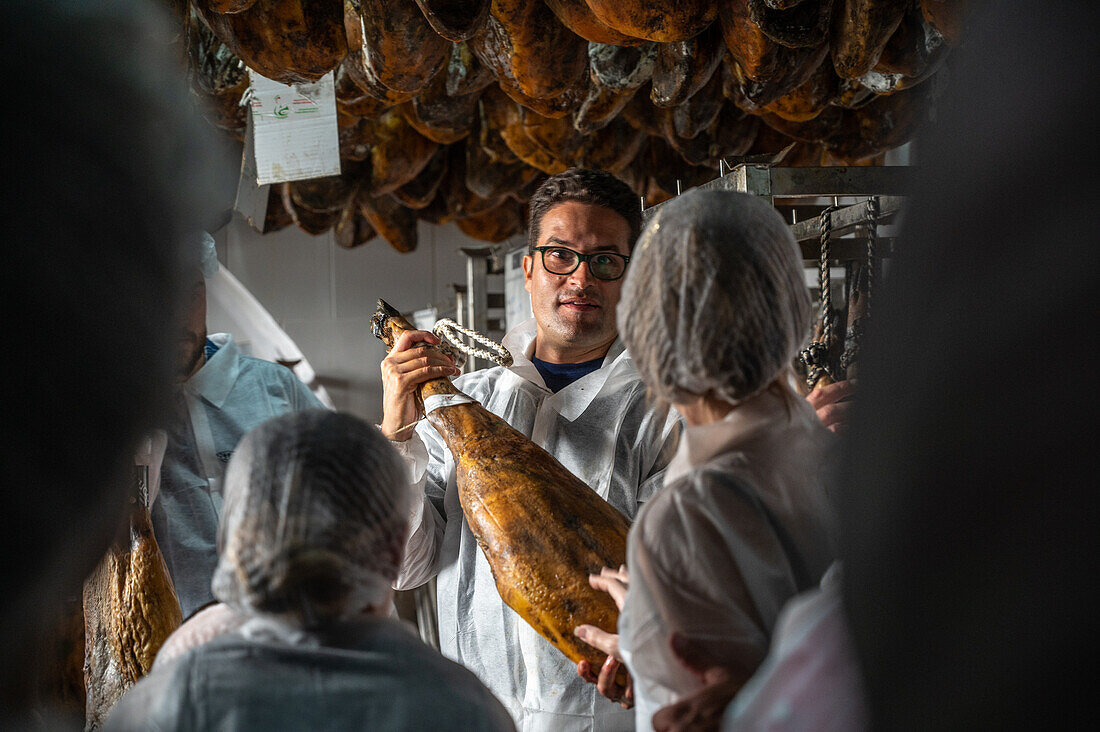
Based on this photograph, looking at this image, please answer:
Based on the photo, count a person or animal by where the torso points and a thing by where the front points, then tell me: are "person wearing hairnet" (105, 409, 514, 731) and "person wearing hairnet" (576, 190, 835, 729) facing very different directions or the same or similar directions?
same or similar directions

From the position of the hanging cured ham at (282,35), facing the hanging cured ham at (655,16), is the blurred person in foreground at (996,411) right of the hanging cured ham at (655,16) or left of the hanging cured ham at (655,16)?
right

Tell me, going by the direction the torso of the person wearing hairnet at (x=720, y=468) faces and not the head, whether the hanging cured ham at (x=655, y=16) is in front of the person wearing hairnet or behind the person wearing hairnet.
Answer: in front

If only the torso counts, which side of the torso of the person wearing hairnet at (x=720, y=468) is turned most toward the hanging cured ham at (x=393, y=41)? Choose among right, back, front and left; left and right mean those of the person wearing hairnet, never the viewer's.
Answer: front

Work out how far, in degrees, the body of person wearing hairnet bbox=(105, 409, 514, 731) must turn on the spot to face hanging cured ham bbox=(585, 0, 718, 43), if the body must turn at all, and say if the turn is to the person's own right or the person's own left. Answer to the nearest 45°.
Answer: approximately 45° to the person's own right

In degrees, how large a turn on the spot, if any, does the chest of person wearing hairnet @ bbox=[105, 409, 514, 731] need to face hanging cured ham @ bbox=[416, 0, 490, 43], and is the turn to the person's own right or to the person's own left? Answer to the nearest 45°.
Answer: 0° — they already face it

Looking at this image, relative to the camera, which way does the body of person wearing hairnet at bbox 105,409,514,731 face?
away from the camera

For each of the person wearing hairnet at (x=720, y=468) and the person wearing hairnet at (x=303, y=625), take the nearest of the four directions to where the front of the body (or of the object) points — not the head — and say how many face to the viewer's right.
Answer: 0

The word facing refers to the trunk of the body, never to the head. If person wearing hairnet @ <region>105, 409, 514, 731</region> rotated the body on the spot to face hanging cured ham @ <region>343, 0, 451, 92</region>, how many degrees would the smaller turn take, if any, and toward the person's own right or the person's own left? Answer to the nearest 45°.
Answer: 0° — they already face it

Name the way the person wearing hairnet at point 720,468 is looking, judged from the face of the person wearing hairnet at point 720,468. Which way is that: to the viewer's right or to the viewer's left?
to the viewer's left

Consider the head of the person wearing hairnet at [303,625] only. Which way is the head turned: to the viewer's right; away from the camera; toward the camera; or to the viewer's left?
away from the camera

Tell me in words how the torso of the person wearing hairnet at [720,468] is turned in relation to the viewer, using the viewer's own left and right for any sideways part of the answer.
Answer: facing away from the viewer and to the left of the viewer
